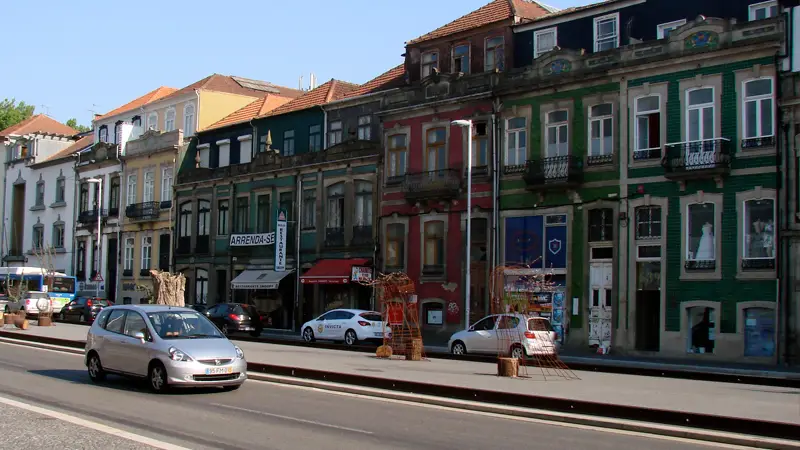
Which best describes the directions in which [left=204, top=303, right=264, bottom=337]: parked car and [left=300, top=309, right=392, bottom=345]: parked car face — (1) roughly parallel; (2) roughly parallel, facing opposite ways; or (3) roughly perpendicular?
roughly parallel

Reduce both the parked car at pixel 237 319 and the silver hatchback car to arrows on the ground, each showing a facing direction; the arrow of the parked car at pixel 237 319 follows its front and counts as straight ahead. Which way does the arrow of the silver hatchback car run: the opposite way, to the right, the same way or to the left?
the opposite way

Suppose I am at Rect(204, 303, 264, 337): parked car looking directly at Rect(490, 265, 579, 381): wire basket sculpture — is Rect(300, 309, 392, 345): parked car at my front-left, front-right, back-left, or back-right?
front-left

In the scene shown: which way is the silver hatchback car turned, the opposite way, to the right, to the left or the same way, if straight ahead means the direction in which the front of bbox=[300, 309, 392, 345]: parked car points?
the opposite way

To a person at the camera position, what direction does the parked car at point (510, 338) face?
facing away from the viewer and to the left of the viewer

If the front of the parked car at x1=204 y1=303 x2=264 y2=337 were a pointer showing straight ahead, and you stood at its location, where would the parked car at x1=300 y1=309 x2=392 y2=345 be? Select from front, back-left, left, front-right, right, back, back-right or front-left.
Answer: back

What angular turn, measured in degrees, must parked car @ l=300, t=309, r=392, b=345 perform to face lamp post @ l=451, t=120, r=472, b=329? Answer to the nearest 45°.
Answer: approximately 135° to its right

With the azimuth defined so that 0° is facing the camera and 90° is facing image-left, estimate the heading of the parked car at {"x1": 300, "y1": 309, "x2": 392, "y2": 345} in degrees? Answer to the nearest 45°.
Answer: approximately 135°

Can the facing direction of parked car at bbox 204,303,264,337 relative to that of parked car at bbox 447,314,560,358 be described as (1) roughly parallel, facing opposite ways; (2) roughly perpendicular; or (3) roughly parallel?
roughly parallel

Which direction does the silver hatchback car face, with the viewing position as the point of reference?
facing the viewer and to the right of the viewer

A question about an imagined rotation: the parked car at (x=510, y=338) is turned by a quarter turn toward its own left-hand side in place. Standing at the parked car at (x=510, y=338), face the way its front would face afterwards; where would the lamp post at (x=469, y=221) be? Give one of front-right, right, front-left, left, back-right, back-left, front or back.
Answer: back-right

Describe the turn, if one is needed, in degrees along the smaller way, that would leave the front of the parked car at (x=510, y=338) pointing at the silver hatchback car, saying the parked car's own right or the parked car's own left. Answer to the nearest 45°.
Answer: approximately 90° to the parked car's own left

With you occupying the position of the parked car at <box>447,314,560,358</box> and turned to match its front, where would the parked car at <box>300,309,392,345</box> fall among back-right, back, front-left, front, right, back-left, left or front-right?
front

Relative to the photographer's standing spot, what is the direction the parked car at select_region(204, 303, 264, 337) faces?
facing away from the viewer and to the left of the viewer

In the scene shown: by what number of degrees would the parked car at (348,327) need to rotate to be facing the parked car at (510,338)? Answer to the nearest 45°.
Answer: approximately 180°

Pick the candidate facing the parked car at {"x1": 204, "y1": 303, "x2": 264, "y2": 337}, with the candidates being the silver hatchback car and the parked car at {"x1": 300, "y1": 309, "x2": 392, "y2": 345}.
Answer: the parked car at {"x1": 300, "y1": 309, "x2": 392, "y2": 345}

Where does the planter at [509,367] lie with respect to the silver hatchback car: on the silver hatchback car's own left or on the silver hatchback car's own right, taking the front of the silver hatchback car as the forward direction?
on the silver hatchback car's own left

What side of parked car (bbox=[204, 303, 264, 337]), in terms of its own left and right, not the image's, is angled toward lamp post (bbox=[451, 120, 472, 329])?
back
